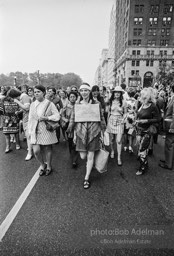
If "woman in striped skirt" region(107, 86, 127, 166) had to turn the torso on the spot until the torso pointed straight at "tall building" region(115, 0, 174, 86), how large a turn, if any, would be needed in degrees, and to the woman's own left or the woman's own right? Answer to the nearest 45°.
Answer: approximately 180°

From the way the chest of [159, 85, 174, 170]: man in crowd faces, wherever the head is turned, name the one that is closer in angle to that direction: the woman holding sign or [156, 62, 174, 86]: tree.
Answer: the woman holding sign

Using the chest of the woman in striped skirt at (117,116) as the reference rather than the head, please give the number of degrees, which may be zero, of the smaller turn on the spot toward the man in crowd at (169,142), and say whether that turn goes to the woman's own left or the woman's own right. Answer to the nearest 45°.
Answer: approximately 90° to the woman's own left
